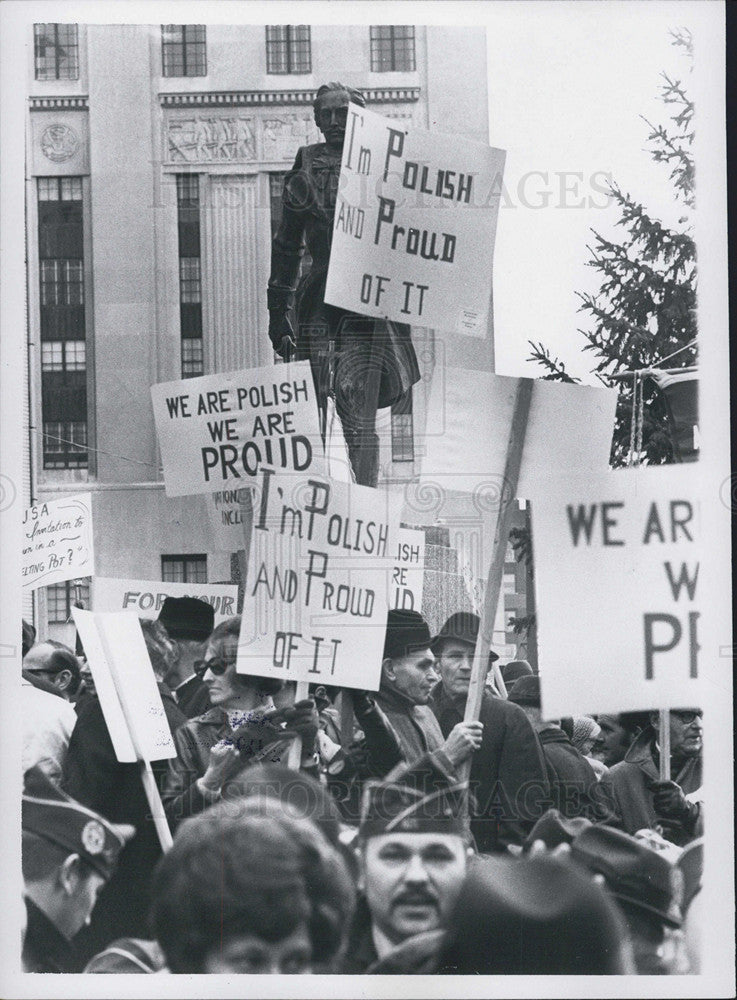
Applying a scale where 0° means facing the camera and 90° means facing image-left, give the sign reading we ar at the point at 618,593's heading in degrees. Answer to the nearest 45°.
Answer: approximately 0°

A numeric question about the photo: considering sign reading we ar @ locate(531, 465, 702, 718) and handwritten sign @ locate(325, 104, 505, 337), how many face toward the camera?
2

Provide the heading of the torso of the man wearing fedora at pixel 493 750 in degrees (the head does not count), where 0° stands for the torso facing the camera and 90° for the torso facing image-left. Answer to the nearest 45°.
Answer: approximately 45°

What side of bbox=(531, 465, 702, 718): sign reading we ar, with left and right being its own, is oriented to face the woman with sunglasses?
right
